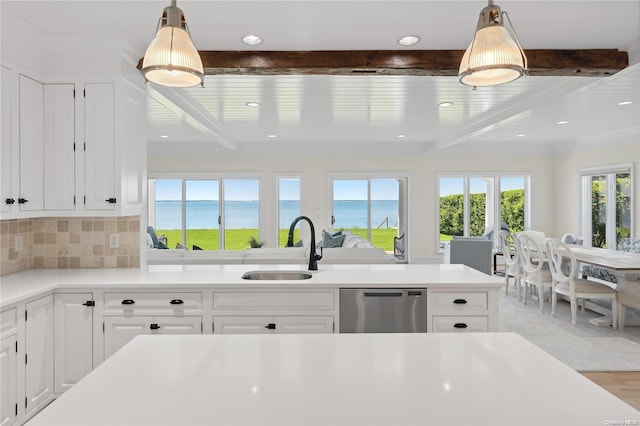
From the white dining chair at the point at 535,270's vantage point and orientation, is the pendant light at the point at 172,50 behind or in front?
behind

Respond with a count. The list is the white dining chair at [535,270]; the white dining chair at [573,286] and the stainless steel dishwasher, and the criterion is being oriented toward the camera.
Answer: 1

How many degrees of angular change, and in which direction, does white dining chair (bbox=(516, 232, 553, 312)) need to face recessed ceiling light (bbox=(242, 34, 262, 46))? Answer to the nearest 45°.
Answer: approximately 180°

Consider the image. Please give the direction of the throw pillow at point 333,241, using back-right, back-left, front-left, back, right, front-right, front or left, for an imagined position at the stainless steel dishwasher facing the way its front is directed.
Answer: back

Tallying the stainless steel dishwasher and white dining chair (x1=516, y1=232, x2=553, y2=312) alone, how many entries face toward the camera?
1

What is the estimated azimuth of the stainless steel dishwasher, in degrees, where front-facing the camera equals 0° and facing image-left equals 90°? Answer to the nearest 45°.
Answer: approximately 0°

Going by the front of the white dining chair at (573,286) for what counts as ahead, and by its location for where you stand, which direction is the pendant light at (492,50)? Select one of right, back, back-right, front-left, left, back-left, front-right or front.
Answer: back-right

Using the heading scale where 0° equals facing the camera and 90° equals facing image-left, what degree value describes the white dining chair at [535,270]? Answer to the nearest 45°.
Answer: approximately 225°

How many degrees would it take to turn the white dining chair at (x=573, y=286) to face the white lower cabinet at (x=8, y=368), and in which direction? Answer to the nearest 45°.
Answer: approximately 180°

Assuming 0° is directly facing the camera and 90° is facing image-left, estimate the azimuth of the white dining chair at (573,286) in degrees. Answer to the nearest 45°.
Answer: approximately 225°

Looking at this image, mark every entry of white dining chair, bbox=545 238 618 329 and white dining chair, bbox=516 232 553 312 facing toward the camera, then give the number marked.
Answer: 0
